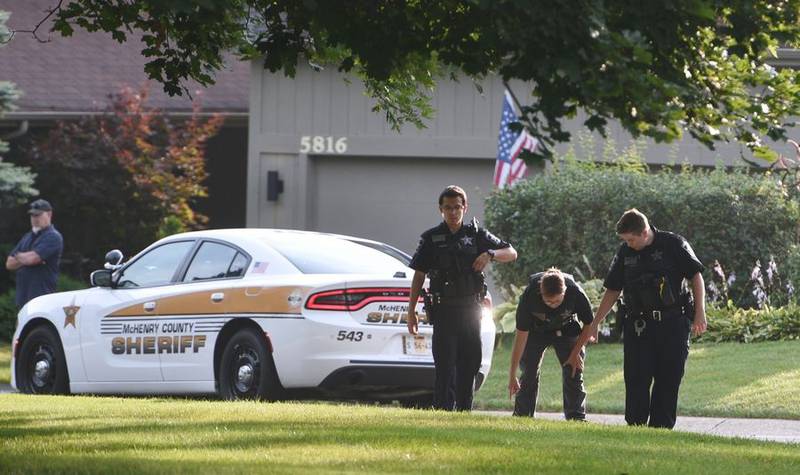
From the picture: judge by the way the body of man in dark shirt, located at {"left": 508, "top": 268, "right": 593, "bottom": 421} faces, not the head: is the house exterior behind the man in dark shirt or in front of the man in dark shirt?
behind

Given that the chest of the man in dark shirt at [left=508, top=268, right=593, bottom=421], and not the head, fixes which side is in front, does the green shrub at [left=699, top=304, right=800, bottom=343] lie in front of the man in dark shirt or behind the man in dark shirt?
behind

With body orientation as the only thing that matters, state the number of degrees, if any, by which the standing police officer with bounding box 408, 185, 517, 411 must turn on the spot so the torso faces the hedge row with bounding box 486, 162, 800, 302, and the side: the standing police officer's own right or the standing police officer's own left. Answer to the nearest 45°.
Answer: approximately 180°

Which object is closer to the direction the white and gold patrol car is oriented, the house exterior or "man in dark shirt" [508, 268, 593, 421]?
the house exterior

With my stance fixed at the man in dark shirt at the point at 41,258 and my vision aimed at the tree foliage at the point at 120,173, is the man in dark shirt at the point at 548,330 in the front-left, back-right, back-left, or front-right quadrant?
back-right

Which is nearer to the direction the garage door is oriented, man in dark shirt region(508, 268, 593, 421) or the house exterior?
the man in dark shirt
